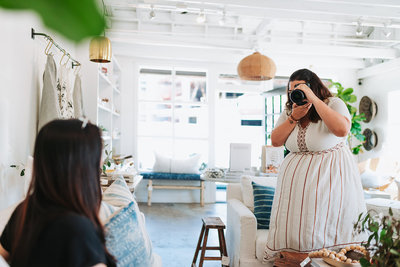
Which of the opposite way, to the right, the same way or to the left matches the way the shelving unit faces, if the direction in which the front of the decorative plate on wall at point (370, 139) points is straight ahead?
the opposite way

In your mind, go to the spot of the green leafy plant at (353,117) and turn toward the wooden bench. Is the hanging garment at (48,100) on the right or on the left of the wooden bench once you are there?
left

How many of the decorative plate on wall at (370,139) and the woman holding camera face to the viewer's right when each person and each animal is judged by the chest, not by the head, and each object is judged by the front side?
0

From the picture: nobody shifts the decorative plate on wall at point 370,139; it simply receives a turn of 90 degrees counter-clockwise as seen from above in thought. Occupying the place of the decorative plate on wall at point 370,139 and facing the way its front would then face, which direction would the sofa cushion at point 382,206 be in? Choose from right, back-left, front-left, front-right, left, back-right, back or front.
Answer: front-right

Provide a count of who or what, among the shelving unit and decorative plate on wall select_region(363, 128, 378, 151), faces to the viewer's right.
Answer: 1

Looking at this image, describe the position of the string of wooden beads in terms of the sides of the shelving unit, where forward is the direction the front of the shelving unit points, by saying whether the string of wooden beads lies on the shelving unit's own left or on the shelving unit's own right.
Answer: on the shelving unit's own right

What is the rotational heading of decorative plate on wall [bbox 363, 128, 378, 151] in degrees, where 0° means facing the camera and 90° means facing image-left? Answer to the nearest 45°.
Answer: approximately 45°

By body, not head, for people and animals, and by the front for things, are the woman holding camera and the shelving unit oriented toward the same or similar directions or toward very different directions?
very different directions

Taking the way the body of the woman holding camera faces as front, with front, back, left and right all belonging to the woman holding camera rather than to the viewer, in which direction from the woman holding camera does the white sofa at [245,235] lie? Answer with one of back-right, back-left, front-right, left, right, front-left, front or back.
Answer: right

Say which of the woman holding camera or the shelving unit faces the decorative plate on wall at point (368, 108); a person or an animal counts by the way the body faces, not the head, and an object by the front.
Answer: the shelving unit

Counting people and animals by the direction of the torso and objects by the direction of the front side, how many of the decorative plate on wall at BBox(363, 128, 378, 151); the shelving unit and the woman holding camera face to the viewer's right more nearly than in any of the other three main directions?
1

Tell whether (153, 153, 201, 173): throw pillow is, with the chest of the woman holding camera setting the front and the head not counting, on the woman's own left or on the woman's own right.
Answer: on the woman's own right

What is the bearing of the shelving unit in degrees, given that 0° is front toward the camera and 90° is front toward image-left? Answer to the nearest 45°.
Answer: approximately 270°

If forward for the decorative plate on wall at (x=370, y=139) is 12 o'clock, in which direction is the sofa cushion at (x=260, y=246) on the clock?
The sofa cushion is roughly at 11 o'clock from the decorative plate on wall.
